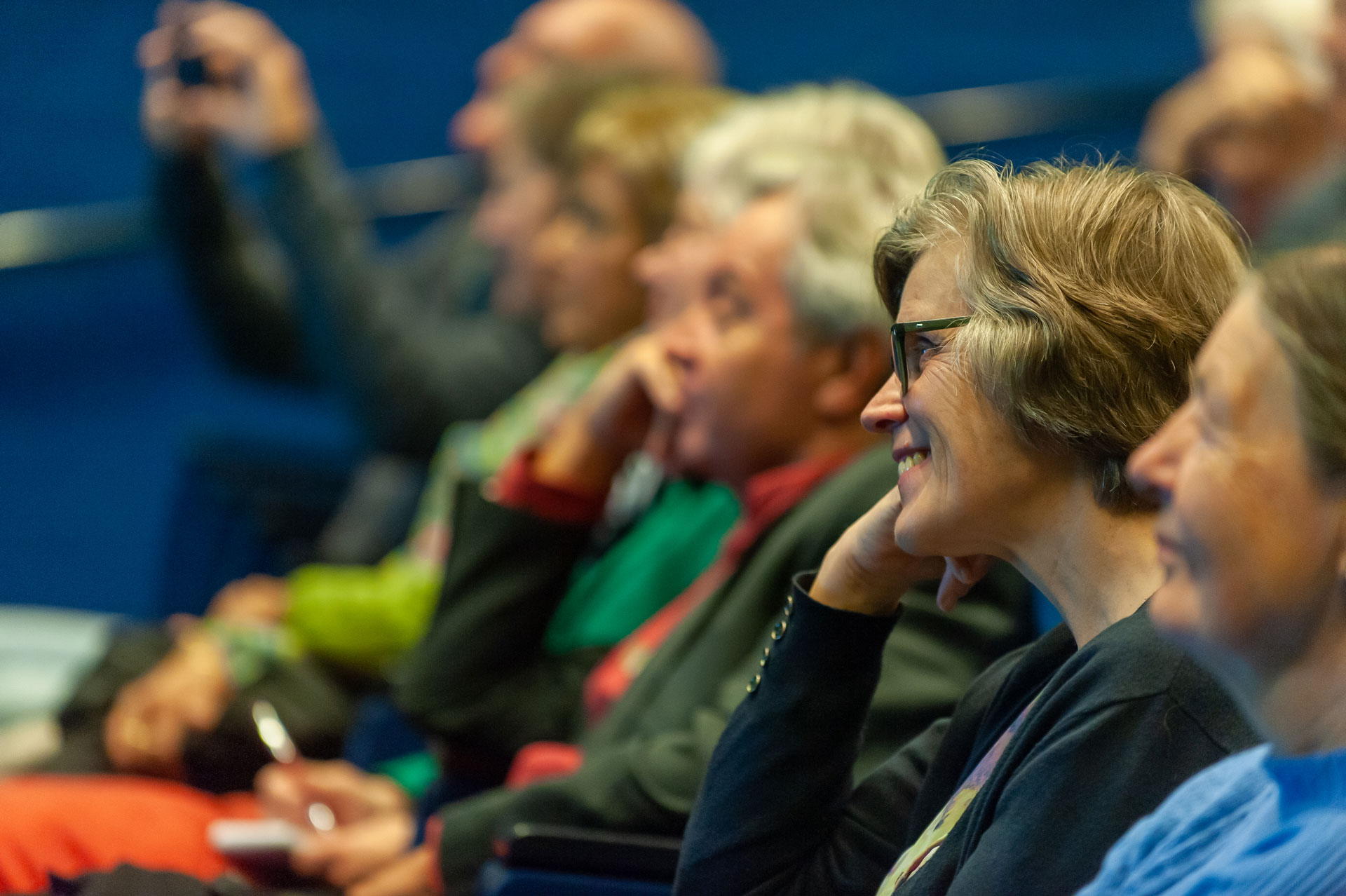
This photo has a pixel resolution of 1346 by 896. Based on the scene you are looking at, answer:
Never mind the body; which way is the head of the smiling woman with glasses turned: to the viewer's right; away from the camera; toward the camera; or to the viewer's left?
to the viewer's left

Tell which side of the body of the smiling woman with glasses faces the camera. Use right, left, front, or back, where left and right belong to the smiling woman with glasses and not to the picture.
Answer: left

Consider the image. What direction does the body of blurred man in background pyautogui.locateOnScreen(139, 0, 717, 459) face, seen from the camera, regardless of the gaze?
to the viewer's left

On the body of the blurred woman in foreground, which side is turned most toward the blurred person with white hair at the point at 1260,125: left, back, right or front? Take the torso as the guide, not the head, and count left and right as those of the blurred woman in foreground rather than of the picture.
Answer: right

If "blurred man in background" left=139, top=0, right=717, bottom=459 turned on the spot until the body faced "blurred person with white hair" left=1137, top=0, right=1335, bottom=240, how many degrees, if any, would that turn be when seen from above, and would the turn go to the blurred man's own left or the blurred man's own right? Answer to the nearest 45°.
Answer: approximately 180°

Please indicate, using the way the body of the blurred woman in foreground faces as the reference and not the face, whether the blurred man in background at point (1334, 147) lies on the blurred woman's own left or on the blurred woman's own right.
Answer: on the blurred woman's own right

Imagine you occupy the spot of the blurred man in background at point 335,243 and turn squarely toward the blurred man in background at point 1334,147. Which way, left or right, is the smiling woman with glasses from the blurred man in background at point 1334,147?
right

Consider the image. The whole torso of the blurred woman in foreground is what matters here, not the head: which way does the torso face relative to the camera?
to the viewer's left
